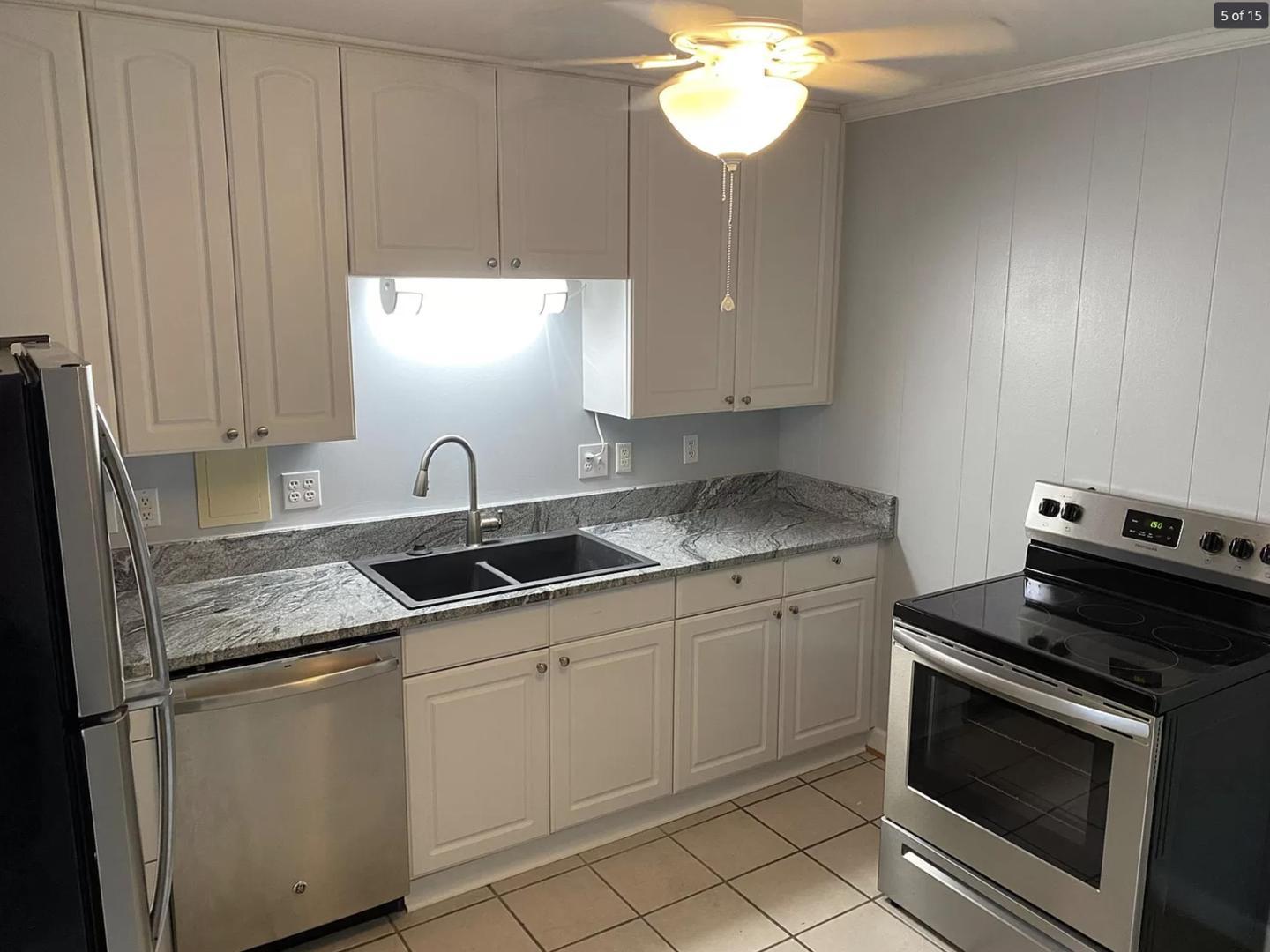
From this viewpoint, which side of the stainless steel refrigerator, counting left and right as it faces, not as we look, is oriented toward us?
right

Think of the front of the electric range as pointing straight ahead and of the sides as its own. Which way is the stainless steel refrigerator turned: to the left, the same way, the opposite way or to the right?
the opposite way

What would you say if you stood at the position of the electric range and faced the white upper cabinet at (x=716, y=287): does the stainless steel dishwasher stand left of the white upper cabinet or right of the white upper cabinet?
left

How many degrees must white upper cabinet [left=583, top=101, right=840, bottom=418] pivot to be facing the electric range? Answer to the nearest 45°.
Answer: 0° — it already faces it

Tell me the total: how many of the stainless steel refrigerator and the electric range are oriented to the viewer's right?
1

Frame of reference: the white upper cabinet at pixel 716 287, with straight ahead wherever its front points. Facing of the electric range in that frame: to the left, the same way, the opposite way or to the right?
to the right

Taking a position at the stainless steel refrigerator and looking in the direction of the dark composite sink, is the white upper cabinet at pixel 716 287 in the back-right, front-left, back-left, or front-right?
front-right

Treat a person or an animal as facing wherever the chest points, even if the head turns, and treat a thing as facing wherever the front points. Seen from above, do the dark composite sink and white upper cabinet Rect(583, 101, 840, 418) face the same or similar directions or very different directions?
same or similar directions

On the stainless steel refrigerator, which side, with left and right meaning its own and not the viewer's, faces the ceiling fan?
front

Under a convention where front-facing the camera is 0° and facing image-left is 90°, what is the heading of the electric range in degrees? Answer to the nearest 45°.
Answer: approximately 45°

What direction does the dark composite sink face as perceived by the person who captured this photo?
facing the viewer and to the right of the viewer

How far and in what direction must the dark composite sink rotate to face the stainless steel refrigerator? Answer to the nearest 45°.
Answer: approximately 45° to its right

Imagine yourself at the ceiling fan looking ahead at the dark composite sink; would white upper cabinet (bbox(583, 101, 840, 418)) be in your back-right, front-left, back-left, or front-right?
front-right

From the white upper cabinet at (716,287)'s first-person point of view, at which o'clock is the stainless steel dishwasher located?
The stainless steel dishwasher is roughly at 3 o'clock from the white upper cabinet.

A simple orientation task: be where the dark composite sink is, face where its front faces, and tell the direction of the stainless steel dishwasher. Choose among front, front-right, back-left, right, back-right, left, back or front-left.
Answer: right
